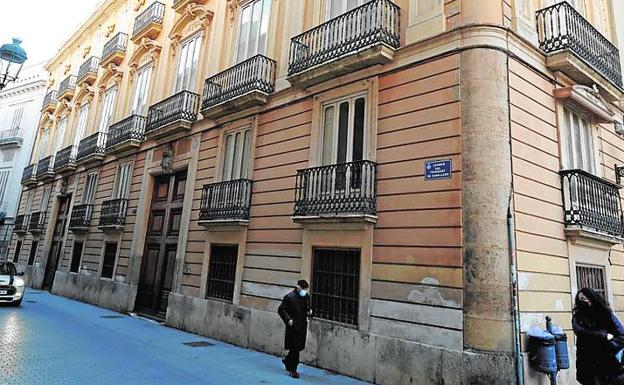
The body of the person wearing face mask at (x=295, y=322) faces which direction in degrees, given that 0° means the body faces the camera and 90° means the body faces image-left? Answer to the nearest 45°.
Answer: approximately 315°

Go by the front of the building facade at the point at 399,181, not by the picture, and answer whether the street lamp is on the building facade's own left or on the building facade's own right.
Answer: on the building facade's own right

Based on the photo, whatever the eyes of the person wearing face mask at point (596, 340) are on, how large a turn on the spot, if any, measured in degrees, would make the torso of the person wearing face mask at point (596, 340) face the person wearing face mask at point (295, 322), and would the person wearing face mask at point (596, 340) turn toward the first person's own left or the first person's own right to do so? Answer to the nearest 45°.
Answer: approximately 45° to the first person's own right

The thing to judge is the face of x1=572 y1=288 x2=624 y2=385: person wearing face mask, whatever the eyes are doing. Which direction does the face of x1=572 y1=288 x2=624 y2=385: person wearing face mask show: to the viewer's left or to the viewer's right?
to the viewer's left
